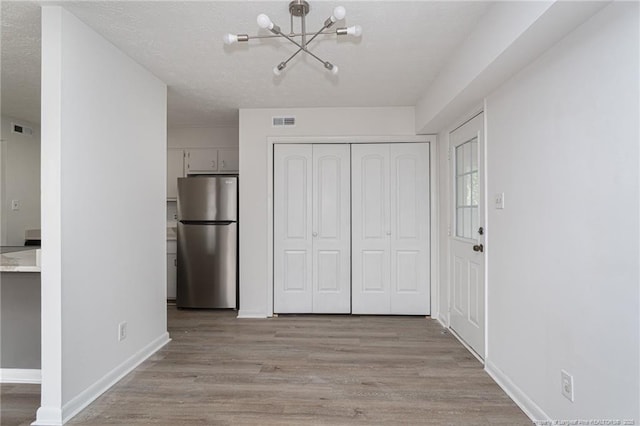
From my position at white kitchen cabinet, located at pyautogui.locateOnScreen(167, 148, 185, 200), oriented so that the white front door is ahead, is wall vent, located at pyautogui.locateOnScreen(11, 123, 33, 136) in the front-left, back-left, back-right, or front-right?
back-right

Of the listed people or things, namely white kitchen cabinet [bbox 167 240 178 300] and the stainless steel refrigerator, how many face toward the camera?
2

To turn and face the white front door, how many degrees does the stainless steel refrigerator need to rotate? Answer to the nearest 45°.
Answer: approximately 45° to its left

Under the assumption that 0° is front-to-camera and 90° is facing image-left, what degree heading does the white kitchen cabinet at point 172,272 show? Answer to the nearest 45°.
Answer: approximately 0°

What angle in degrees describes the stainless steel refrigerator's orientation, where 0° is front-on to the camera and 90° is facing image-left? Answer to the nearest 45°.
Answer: approximately 0°

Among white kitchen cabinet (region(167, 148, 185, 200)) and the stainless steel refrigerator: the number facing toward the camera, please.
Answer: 2
